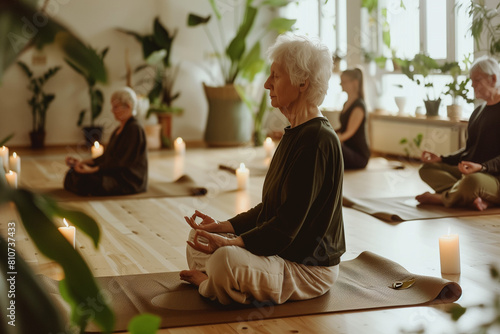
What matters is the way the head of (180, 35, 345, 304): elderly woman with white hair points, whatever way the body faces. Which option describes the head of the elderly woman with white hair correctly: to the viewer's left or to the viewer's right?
to the viewer's left

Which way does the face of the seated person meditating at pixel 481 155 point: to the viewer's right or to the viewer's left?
to the viewer's left

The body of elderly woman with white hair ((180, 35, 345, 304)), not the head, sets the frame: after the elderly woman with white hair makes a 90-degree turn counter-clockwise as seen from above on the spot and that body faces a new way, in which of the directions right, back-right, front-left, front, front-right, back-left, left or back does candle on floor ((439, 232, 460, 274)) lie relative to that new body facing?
back-left

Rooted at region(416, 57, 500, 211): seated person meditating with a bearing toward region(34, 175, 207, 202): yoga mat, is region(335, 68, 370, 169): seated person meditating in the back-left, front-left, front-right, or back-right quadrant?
front-right

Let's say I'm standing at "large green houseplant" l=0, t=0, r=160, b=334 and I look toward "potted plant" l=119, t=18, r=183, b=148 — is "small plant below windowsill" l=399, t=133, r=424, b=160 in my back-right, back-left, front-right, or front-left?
front-right

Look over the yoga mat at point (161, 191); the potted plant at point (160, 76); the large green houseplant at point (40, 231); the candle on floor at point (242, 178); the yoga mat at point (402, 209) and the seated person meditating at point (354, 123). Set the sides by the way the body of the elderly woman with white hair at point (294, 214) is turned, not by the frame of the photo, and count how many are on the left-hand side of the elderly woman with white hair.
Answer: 1

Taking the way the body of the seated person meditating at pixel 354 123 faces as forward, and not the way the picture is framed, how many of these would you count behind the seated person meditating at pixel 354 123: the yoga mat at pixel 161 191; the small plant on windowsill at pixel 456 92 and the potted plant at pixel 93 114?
1

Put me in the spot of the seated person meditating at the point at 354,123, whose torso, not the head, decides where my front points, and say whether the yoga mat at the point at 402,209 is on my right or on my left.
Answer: on my left

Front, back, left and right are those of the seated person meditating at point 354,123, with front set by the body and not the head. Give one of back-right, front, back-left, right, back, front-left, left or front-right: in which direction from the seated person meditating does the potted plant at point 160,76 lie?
front-right

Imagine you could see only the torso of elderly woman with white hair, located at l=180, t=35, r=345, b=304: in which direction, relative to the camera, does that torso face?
to the viewer's left

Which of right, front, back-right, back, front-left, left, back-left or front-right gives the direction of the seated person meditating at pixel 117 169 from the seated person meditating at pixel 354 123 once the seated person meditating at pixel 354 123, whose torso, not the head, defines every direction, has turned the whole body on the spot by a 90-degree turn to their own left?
front-right

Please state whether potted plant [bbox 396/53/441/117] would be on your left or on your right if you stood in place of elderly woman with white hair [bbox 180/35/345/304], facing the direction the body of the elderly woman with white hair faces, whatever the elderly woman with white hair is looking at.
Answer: on your right
